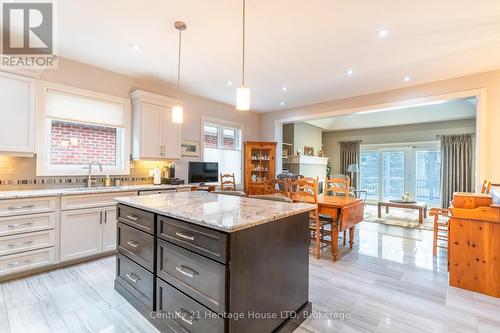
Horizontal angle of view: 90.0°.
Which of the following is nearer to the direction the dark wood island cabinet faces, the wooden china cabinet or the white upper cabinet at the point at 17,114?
the white upper cabinet

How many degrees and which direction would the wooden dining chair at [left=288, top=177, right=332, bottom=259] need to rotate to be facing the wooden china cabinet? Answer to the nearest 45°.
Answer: approximately 90° to its left

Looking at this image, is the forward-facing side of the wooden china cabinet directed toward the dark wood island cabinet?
yes

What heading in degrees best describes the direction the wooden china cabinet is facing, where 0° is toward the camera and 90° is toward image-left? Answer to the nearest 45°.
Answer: approximately 0°

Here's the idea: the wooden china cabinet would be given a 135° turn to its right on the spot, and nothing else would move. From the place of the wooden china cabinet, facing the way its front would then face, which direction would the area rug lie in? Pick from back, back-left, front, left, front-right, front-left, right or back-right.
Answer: back-right

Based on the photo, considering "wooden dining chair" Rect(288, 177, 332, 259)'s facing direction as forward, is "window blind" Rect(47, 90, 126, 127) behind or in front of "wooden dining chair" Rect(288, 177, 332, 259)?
behind

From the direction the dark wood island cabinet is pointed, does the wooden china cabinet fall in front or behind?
behind

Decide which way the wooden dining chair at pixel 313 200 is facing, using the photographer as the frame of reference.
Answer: facing away from the viewer and to the right of the viewer

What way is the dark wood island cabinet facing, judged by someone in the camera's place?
facing the viewer and to the left of the viewer

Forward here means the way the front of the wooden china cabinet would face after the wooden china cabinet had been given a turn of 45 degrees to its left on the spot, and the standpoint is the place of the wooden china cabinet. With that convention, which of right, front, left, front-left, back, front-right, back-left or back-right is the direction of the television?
right

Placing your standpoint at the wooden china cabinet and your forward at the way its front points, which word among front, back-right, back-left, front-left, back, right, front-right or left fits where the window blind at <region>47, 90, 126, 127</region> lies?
front-right

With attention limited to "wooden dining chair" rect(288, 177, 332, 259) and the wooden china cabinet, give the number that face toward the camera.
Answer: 1

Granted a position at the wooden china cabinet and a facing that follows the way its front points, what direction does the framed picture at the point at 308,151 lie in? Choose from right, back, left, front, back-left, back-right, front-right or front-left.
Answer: back-left

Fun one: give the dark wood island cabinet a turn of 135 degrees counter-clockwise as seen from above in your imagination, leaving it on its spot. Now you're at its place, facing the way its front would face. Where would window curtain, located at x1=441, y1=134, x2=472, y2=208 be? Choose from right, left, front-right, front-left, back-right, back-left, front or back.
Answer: front-left

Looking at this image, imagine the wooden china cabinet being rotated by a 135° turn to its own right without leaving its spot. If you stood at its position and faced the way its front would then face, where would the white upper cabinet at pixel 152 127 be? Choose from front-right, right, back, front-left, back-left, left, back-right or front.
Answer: left

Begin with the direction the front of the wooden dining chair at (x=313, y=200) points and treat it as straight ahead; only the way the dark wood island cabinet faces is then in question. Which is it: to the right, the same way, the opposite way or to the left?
the opposite way

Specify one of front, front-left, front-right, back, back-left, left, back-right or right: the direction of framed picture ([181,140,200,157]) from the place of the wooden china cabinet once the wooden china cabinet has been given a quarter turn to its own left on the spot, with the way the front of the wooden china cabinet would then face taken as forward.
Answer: back-right

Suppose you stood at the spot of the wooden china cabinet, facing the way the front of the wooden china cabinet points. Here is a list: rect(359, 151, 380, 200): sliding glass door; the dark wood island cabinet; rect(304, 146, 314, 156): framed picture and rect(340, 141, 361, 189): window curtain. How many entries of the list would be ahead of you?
1
